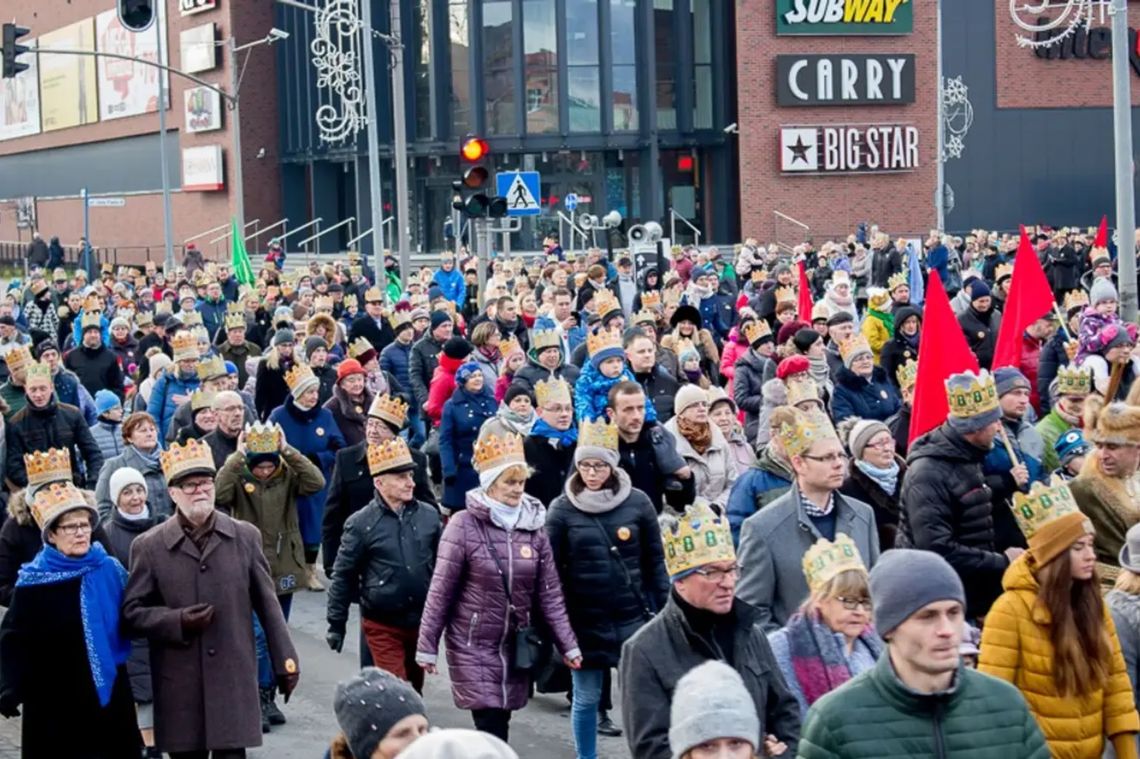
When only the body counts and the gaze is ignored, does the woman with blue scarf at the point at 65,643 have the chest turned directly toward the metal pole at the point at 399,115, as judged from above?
no

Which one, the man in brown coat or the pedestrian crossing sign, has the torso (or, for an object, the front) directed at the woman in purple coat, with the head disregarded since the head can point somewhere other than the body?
the pedestrian crossing sign

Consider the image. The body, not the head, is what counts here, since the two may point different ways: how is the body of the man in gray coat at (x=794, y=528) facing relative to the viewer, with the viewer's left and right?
facing the viewer and to the right of the viewer

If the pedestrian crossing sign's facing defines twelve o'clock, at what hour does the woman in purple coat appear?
The woman in purple coat is roughly at 12 o'clock from the pedestrian crossing sign.

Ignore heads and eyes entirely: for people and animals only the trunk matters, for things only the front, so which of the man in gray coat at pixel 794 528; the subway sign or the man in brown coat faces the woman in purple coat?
the subway sign

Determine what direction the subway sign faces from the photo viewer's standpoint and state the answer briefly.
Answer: facing the viewer

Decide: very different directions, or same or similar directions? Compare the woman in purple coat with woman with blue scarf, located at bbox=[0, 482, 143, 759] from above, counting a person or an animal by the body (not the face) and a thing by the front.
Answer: same or similar directions

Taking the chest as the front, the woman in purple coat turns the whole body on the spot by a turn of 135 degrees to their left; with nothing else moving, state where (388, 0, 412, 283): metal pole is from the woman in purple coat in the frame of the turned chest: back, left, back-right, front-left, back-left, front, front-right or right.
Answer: front

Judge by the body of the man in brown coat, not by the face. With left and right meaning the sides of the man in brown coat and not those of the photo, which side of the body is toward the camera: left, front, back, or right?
front

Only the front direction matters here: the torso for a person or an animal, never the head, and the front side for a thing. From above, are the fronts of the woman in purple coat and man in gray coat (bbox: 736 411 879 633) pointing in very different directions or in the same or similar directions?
same or similar directions

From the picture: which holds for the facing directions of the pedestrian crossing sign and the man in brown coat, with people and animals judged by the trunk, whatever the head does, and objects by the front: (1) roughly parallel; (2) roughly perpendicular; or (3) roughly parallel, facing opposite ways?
roughly parallel

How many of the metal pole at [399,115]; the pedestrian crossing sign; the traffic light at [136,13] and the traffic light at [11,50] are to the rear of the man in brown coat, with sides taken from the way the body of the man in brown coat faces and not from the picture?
4

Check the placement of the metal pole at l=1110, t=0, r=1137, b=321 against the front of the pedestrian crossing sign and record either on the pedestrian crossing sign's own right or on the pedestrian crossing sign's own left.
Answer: on the pedestrian crossing sign's own left
